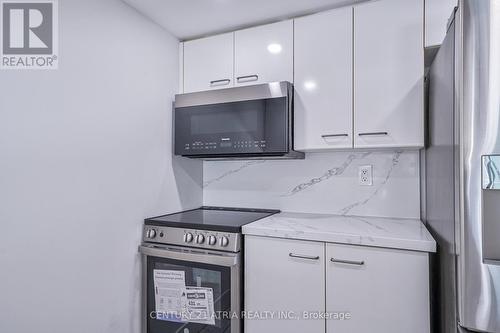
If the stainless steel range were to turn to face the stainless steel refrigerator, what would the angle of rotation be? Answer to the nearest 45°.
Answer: approximately 90° to its left

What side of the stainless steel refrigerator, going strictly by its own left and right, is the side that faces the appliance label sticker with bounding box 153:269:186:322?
right

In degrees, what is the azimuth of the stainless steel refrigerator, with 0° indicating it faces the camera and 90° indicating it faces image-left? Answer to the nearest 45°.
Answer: approximately 0°

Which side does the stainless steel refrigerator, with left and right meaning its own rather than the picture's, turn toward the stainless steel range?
right

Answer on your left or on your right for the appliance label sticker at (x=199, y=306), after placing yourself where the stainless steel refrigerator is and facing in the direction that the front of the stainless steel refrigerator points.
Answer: on your right

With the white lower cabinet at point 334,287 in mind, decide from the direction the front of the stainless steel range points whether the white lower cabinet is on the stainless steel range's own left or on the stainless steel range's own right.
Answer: on the stainless steel range's own left
